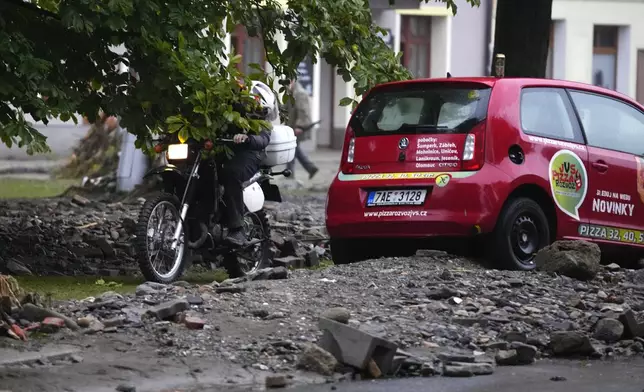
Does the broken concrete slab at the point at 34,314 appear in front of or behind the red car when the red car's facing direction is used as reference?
behind

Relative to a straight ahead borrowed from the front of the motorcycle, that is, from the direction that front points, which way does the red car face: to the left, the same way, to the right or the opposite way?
the opposite way

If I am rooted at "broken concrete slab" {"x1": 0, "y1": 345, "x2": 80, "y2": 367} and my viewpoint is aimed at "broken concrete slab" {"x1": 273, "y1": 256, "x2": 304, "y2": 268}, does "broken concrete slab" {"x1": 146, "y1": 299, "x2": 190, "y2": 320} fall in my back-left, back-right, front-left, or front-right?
front-right

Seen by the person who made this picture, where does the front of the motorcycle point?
facing the viewer and to the left of the viewer

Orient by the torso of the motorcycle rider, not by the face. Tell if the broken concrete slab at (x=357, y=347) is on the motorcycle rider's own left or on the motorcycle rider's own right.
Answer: on the motorcycle rider's own left

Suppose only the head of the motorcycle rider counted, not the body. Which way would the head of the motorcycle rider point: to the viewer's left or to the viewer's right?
to the viewer's left

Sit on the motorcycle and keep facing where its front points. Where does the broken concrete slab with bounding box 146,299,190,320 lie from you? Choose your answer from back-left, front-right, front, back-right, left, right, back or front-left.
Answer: front-left

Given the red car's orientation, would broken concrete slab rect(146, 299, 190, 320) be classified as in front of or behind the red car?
behind

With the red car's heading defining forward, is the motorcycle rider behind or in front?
behind

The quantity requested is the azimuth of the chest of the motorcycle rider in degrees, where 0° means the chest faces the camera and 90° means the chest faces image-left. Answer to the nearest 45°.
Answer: approximately 45°

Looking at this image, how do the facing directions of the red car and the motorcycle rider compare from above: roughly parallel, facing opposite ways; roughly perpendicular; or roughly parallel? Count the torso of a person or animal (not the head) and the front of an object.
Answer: roughly parallel, facing opposite ways

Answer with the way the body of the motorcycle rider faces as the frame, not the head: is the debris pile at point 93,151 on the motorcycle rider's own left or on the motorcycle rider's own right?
on the motorcycle rider's own right
